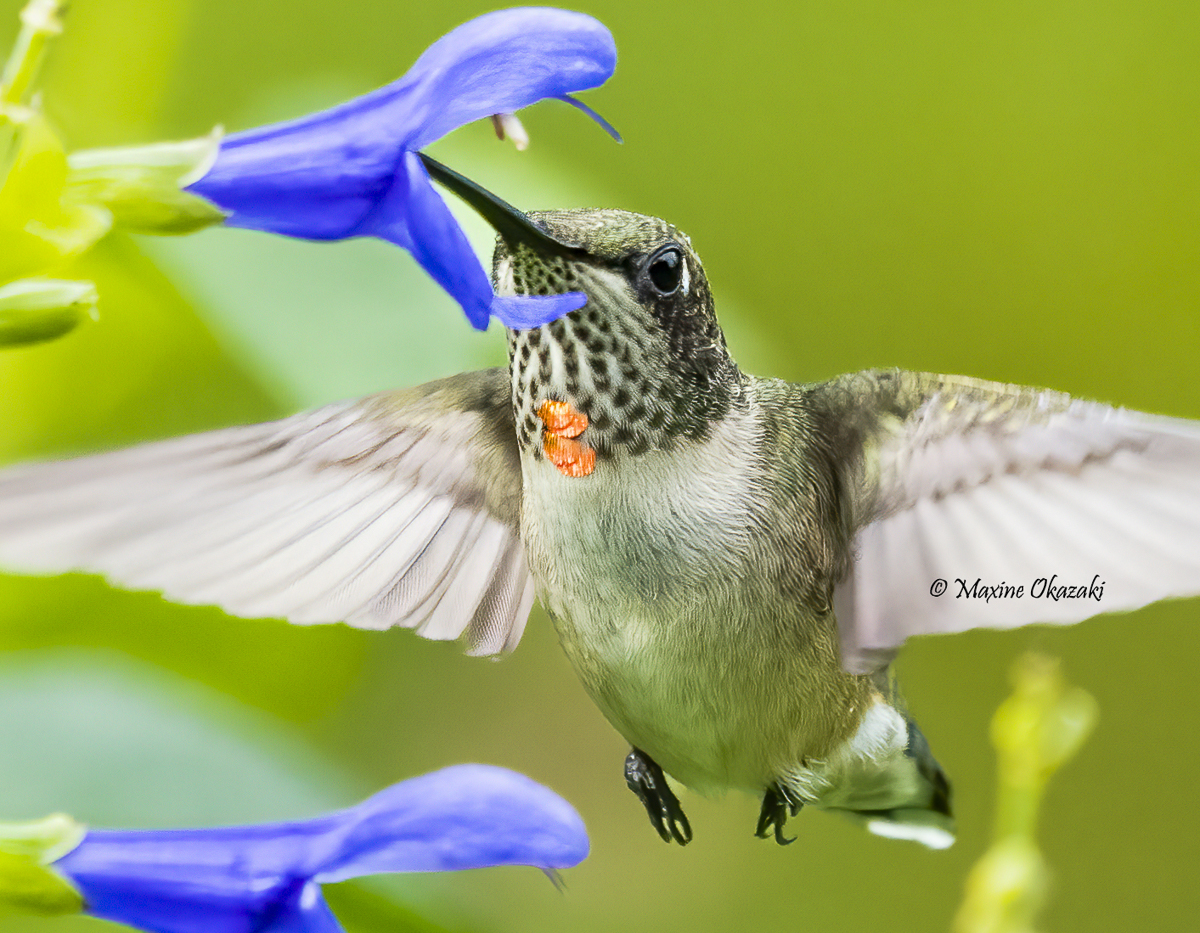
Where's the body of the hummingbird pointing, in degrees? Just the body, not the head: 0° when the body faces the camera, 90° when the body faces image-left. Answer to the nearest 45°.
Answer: approximately 45°
